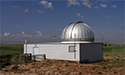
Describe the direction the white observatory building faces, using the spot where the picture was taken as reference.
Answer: facing the viewer and to the left of the viewer
